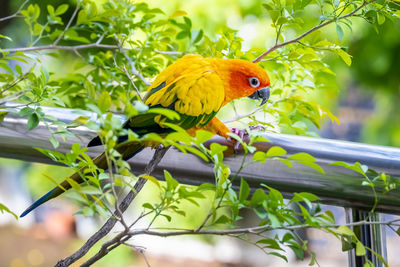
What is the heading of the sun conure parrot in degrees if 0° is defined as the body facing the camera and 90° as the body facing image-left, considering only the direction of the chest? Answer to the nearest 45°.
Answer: approximately 270°
